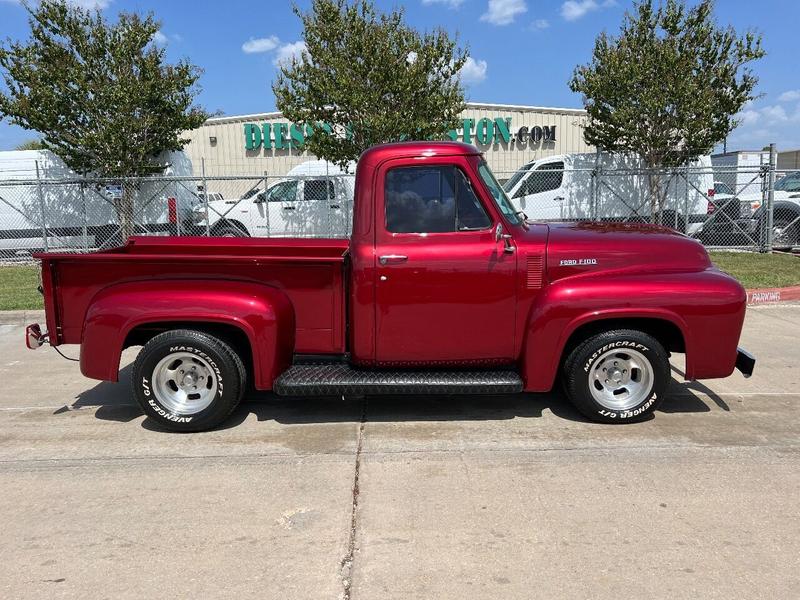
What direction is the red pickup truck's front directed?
to the viewer's right

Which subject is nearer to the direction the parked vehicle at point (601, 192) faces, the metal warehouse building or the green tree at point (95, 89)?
the green tree

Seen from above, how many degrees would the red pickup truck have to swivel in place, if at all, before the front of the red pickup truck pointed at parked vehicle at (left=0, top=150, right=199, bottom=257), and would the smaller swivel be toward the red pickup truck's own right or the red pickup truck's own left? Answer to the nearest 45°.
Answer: approximately 135° to the red pickup truck's own left

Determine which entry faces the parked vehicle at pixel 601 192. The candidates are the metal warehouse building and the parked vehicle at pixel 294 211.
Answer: the metal warehouse building

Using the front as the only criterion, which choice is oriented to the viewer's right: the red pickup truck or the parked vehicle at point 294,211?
the red pickup truck

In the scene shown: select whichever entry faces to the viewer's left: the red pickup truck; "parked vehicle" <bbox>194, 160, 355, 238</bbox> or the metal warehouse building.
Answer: the parked vehicle

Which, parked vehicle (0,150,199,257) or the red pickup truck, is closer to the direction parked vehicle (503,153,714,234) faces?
the parked vehicle

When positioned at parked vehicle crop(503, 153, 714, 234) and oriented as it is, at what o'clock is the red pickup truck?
The red pickup truck is roughly at 9 o'clock from the parked vehicle.

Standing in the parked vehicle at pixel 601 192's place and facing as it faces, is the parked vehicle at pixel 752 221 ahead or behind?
behind

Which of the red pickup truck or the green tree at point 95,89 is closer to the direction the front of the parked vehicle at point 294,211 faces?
the green tree

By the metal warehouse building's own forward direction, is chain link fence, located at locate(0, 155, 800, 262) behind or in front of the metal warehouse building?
in front

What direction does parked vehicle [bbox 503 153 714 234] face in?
to the viewer's left

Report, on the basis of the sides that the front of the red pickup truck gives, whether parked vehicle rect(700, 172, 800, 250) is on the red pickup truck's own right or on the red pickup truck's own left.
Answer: on the red pickup truck's own left

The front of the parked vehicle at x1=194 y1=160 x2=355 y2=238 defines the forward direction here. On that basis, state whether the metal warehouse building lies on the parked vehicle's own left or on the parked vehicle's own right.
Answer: on the parked vehicle's own right
